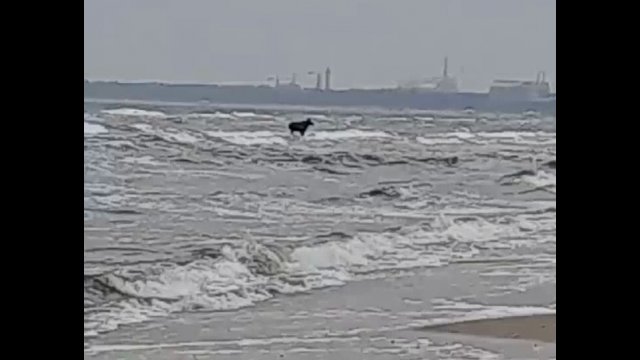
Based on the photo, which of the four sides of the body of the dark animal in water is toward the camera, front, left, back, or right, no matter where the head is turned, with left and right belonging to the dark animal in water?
right
